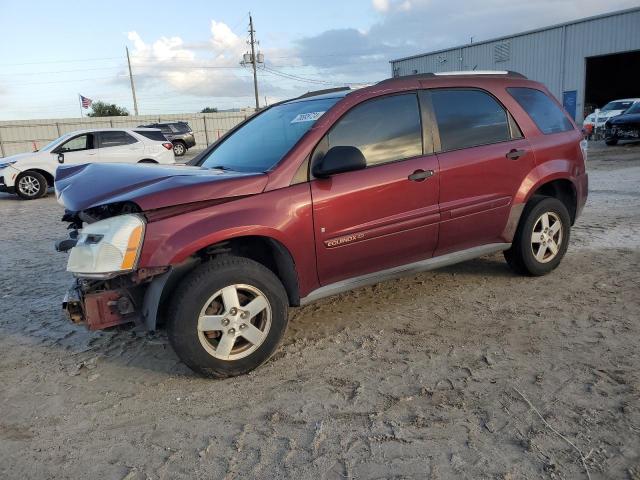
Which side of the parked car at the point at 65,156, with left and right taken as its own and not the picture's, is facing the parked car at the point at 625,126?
back

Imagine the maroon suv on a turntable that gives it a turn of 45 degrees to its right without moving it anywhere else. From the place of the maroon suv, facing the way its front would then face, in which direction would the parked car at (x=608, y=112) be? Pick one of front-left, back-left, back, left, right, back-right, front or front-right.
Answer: back-right

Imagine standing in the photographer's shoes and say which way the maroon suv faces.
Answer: facing the viewer and to the left of the viewer

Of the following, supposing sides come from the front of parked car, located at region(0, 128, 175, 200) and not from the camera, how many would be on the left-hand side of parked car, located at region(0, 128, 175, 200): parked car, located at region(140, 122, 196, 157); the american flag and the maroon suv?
1

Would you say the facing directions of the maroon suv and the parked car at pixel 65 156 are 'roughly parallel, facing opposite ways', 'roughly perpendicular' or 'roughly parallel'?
roughly parallel

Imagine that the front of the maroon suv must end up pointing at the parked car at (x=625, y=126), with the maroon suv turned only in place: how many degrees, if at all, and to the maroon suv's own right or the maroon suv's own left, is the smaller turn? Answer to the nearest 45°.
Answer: approximately 180°

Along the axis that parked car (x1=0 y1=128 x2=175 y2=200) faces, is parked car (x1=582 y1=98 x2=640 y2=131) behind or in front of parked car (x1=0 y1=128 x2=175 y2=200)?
behind

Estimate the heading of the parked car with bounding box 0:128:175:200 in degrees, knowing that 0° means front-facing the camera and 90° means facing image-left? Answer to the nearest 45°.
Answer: approximately 90°

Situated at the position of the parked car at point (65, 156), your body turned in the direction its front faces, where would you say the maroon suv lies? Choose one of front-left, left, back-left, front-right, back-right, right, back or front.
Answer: left

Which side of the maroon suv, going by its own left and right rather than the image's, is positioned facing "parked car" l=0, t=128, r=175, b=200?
right

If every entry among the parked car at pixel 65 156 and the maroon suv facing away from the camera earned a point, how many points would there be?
0
